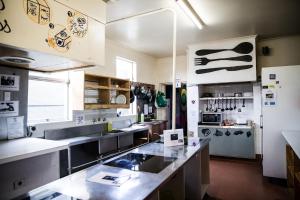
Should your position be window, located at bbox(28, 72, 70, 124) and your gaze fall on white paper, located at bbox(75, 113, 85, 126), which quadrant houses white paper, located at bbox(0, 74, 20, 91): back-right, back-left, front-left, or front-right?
back-right

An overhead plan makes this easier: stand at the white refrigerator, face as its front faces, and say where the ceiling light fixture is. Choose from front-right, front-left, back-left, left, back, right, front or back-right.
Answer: front-left

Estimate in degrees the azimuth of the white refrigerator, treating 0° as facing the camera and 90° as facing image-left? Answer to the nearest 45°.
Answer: approximately 90°

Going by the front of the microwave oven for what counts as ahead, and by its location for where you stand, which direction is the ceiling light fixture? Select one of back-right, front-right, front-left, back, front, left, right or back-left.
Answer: front

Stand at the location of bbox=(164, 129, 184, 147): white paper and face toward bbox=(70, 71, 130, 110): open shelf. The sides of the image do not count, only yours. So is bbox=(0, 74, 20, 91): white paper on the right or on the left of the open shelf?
left

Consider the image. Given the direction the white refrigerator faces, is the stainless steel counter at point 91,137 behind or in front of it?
in front

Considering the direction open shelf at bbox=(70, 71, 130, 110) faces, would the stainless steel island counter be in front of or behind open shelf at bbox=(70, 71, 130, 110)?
in front

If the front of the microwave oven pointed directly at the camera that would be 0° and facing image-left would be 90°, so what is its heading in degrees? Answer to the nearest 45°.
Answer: approximately 0°

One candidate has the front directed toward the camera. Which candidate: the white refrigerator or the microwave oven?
the microwave oven

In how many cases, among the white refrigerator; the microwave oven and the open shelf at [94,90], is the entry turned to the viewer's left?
1

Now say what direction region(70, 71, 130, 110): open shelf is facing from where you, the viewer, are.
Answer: facing the viewer and to the right of the viewer

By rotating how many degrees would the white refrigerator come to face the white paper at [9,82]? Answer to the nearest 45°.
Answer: approximately 45° to its left

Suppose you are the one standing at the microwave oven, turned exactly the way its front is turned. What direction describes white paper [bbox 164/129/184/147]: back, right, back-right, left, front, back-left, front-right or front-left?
front

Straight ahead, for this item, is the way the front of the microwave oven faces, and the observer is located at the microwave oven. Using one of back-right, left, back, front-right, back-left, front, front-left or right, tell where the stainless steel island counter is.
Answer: front

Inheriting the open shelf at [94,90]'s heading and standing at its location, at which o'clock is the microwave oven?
The microwave oven is roughly at 10 o'clock from the open shelf.
